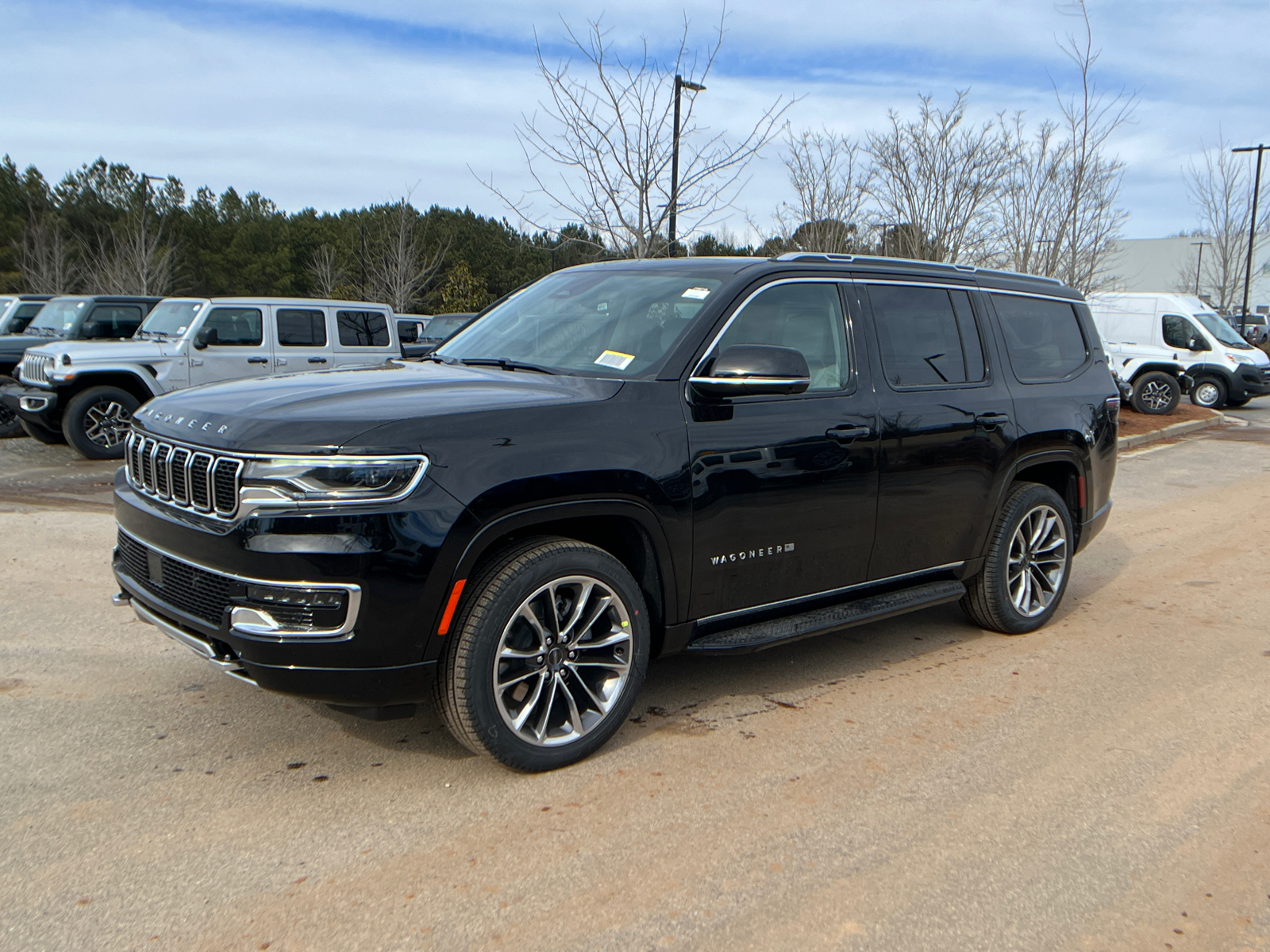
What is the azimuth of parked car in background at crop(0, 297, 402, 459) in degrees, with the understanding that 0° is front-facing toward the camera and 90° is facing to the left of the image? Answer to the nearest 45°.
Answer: approximately 45°

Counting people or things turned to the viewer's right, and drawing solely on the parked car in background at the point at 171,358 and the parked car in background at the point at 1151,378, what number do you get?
1

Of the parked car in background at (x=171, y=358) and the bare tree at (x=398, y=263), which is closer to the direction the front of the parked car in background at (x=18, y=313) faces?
the parked car in background

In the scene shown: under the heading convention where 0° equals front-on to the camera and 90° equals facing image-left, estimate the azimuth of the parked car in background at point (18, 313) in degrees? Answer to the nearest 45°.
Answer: approximately 45°

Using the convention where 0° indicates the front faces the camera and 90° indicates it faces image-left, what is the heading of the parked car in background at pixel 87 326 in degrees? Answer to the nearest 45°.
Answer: approximately 45°

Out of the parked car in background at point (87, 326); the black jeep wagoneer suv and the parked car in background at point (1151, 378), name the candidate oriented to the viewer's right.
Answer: the parked car in background at point (1151, 378)

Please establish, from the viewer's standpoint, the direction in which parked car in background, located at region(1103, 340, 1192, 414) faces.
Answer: facing to the right of the viewer

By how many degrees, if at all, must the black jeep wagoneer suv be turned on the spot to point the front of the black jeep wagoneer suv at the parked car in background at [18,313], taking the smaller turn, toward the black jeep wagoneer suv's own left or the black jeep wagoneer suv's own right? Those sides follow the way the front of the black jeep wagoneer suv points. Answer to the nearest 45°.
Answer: approximately 90° to the black jeep wagoneer suv's own right

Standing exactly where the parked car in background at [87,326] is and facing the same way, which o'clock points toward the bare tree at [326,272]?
The bare tree is roughly at 5 o'clock from the parked car in background.

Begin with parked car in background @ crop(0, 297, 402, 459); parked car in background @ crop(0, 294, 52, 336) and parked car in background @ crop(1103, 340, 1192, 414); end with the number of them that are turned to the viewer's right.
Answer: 1

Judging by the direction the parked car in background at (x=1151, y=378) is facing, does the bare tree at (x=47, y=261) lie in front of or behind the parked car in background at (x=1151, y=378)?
behind

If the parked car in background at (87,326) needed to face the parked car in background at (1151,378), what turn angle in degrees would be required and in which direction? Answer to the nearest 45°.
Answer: approximately 135° to its left
